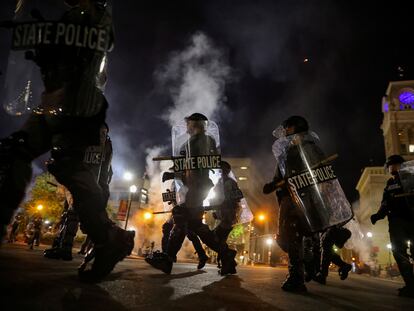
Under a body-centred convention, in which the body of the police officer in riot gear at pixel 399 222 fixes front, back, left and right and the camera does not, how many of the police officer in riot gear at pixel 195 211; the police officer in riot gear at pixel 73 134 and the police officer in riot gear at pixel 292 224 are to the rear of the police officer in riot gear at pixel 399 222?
0

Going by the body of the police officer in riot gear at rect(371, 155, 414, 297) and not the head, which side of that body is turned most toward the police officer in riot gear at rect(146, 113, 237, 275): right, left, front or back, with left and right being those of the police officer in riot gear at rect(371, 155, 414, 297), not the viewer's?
front

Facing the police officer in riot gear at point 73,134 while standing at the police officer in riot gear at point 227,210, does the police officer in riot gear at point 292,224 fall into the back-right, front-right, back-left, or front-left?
front-left

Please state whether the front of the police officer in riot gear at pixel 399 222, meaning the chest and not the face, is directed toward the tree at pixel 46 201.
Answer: no

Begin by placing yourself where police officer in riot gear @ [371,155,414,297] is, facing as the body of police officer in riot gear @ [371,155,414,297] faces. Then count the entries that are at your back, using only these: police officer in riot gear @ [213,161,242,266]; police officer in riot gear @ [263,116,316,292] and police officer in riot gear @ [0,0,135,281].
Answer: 0

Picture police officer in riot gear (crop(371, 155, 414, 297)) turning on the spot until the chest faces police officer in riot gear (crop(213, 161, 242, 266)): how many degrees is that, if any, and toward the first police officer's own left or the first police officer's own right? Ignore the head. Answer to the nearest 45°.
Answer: approximately 45° to the first police officer's own right

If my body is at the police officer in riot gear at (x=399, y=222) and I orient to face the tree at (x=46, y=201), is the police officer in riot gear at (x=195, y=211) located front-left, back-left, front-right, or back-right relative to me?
front-left

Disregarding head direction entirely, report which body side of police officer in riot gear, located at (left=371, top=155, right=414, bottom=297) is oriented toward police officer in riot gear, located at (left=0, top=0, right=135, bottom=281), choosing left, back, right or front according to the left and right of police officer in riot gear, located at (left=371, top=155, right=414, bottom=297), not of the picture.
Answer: front

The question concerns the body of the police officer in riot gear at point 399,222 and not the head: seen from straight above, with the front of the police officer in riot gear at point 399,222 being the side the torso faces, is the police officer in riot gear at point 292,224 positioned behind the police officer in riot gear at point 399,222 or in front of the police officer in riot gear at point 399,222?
in front

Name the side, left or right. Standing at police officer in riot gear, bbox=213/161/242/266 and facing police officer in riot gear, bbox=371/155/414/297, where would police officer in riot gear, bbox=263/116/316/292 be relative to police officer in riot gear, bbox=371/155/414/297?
right

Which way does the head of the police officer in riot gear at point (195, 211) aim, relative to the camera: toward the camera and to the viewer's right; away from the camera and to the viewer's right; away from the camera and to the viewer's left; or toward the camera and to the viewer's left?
toward the camera and to the viewer's left

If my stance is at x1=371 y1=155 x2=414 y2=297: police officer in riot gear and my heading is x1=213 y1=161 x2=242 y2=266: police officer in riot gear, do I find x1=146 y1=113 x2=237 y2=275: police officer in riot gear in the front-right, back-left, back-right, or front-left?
front-left
